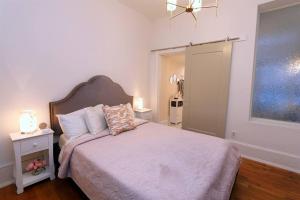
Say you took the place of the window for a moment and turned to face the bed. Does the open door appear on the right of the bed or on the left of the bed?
right

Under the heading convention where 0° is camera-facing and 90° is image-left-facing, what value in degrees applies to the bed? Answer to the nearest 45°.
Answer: approximately 315°

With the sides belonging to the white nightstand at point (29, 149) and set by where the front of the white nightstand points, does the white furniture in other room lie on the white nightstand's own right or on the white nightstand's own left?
on the white nightstand's own left

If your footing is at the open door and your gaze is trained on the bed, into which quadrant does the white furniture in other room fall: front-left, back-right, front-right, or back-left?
back-right

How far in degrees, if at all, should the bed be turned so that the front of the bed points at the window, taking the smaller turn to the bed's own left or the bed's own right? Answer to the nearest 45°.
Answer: approximately 90° to the bed's own left

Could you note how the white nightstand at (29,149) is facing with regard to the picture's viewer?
facing the viewer and to the right of the viewer

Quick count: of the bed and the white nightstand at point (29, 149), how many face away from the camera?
0
